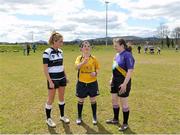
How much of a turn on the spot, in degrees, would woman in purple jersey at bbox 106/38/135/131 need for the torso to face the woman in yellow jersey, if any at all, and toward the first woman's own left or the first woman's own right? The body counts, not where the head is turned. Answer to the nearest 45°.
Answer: approximately 45° to the first woman's own right

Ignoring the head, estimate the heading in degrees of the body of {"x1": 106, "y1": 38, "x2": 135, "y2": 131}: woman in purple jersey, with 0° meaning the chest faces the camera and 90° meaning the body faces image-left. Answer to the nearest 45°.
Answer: approximately 45°

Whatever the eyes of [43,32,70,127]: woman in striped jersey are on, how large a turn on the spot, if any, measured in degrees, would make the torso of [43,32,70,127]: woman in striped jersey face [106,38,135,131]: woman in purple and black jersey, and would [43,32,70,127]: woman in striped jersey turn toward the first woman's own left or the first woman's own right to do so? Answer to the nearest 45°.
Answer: approximately 45° to the first woman's own left

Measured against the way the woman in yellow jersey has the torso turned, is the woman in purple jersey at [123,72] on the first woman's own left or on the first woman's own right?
on the first woman's own left

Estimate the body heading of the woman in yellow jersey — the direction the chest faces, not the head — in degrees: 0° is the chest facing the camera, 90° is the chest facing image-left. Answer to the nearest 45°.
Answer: approximately 0°

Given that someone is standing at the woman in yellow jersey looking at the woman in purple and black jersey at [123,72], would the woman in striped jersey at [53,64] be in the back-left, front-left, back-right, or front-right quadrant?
back-right

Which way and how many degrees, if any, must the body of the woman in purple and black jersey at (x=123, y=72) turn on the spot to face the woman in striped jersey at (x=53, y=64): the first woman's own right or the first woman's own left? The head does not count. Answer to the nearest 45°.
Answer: approximately 45° to the first woman's own right
